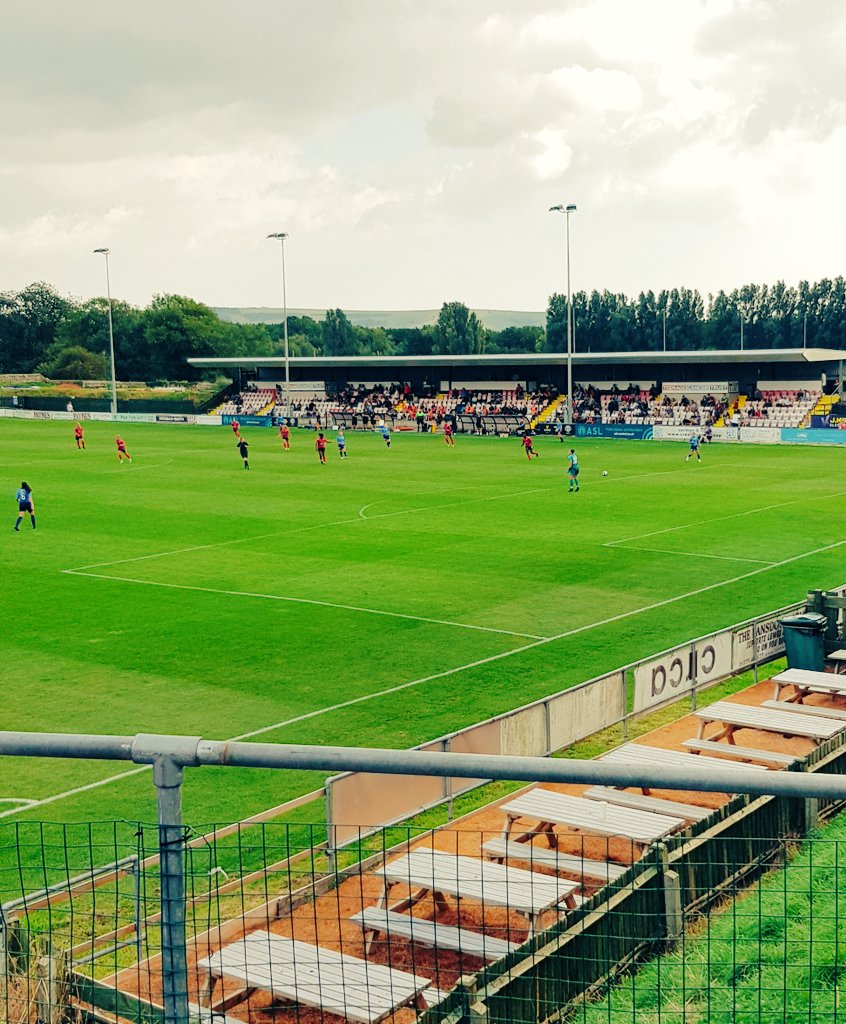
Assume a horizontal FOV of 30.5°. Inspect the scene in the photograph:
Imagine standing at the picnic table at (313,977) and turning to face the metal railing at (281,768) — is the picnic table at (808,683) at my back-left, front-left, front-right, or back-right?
back-left

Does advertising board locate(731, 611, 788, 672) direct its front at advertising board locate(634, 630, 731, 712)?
no

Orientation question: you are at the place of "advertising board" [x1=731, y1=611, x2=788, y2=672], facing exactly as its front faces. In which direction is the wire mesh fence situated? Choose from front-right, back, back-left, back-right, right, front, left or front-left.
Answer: front-right

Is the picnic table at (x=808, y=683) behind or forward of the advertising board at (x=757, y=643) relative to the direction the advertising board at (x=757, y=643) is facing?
forward

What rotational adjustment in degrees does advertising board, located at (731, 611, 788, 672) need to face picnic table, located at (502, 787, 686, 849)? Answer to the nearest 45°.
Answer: approximately 45° to its right

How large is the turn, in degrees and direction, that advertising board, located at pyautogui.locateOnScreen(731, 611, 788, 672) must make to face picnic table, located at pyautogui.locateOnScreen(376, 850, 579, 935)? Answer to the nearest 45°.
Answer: approximately 45° to its right

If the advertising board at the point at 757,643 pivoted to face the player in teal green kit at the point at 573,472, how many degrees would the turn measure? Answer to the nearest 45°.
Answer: approximately 135° to its left
